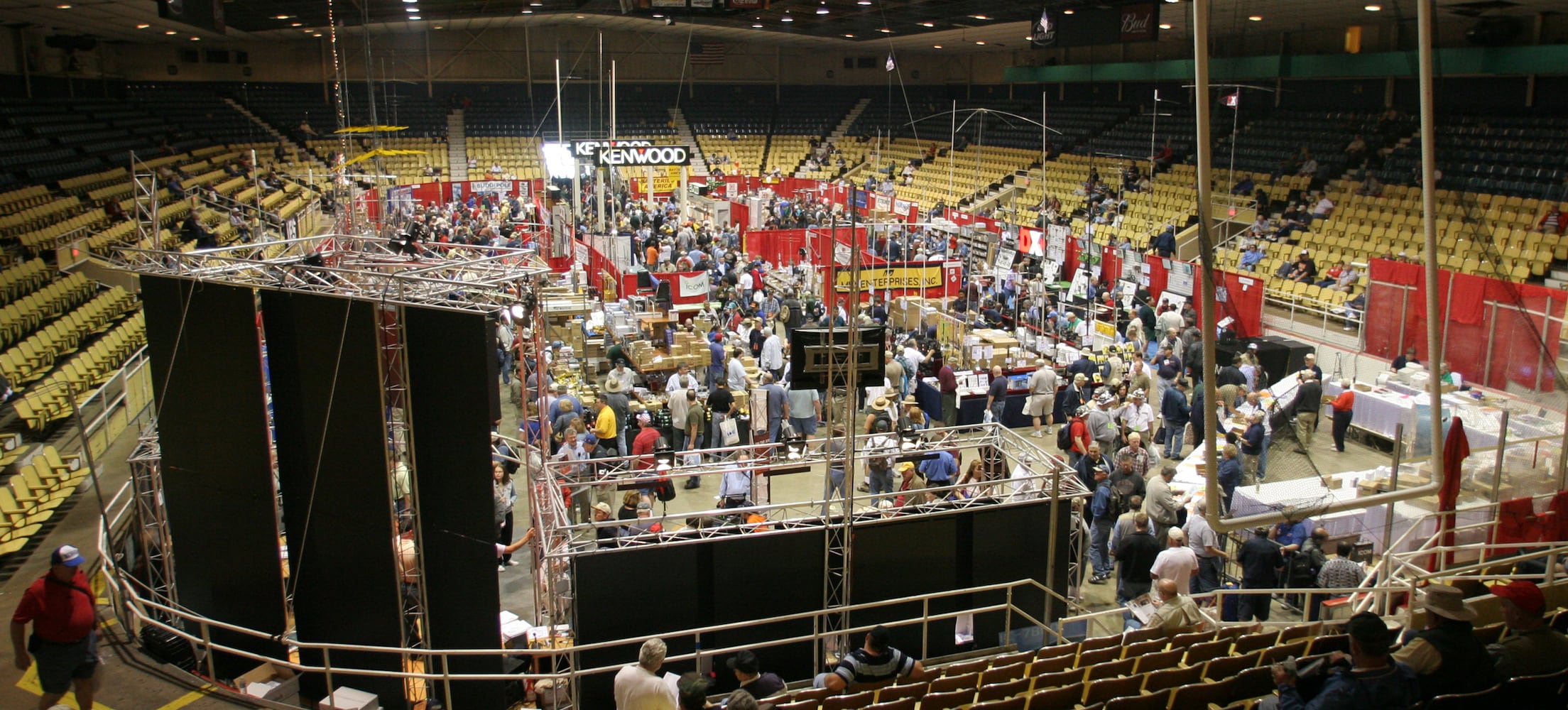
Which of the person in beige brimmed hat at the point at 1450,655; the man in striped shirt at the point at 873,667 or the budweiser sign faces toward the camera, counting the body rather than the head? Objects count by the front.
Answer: the budweiser sign

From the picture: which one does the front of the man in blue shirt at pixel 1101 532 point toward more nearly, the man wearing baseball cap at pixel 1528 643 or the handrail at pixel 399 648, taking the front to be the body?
the handrail

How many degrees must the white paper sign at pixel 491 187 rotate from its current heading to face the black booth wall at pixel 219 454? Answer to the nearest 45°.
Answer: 0° — it already faces it

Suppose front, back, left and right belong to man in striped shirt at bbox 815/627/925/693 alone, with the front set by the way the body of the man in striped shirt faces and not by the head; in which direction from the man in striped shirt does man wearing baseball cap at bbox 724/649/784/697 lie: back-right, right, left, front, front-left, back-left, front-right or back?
left

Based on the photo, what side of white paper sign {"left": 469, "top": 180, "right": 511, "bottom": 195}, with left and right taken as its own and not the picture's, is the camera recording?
front

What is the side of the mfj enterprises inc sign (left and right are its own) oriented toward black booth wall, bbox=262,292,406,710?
front

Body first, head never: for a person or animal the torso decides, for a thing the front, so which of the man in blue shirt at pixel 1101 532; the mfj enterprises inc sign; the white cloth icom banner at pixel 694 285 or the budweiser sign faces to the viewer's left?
the man in blue shirt

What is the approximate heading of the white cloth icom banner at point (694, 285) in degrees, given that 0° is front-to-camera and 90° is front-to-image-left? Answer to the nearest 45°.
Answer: approximately 0°

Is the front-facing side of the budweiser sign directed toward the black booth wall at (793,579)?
yes

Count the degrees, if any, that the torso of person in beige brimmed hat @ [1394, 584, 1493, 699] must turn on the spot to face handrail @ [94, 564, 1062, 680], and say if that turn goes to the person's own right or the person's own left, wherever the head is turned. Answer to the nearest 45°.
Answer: approximately 45° to the person's own left

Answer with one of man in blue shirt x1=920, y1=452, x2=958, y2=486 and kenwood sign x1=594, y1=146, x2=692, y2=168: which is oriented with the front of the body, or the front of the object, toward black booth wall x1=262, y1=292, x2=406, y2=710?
the kenwood sign

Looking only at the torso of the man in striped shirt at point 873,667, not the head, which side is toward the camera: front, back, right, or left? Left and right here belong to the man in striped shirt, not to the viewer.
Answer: back

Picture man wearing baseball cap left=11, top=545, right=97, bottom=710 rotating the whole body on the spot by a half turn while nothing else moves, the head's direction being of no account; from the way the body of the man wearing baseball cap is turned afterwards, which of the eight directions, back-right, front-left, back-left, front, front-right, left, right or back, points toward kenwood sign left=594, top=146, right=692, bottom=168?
right

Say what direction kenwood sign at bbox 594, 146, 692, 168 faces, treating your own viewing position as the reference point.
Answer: facing the viewer

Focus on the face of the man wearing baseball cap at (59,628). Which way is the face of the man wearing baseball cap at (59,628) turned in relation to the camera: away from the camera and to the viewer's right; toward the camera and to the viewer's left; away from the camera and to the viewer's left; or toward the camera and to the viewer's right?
toward the camera and to the viewer's right

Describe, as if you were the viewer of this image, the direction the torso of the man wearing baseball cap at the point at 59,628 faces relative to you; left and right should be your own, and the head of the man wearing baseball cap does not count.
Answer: facing the viewer and to the right of the viewer
